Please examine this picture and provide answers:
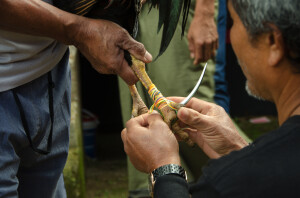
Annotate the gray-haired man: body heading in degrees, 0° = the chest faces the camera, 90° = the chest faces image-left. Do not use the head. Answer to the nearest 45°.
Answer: approximately 135°

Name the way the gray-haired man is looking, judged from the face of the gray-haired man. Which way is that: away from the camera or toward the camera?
away from the camera
